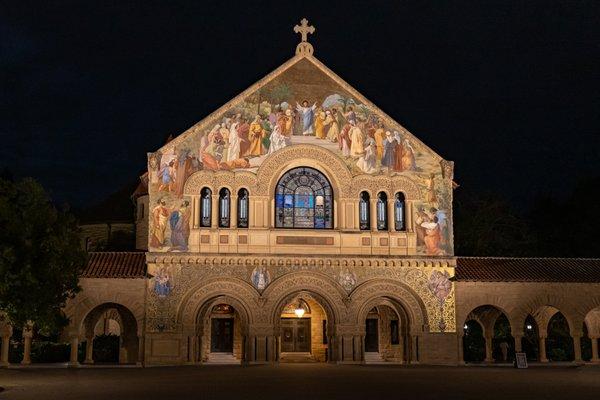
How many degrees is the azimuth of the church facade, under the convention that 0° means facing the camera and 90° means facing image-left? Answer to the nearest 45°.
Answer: approximately 0°

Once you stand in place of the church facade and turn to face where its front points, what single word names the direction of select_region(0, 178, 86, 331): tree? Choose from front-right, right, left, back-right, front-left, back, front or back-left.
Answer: front-right
